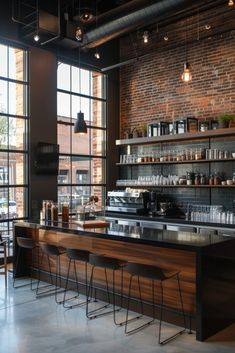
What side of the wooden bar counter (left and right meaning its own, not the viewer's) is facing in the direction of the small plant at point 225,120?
back

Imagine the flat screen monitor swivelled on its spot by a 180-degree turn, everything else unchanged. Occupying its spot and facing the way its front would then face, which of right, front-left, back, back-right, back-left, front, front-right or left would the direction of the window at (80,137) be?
right

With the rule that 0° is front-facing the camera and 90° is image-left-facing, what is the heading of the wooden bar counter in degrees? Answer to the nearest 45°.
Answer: approximately 45°

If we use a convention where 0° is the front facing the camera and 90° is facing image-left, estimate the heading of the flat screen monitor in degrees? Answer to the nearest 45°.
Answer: approximately 315°

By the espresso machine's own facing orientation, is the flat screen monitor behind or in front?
in front

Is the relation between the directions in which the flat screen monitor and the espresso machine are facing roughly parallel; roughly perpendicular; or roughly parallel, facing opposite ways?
roughly perpendicular

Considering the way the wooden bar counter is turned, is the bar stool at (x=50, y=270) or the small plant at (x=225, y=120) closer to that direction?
the bar stool

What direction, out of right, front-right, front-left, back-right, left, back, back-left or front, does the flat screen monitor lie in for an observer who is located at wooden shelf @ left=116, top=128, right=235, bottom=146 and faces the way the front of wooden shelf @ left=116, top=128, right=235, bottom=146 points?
front-right

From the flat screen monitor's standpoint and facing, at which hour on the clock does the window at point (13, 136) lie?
The window is roughly at 4 o'clock from the flat screen monitor.

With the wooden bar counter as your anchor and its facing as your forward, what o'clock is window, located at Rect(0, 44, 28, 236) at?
The window is roughly at 3 o'clock from the wooden bar counter.
